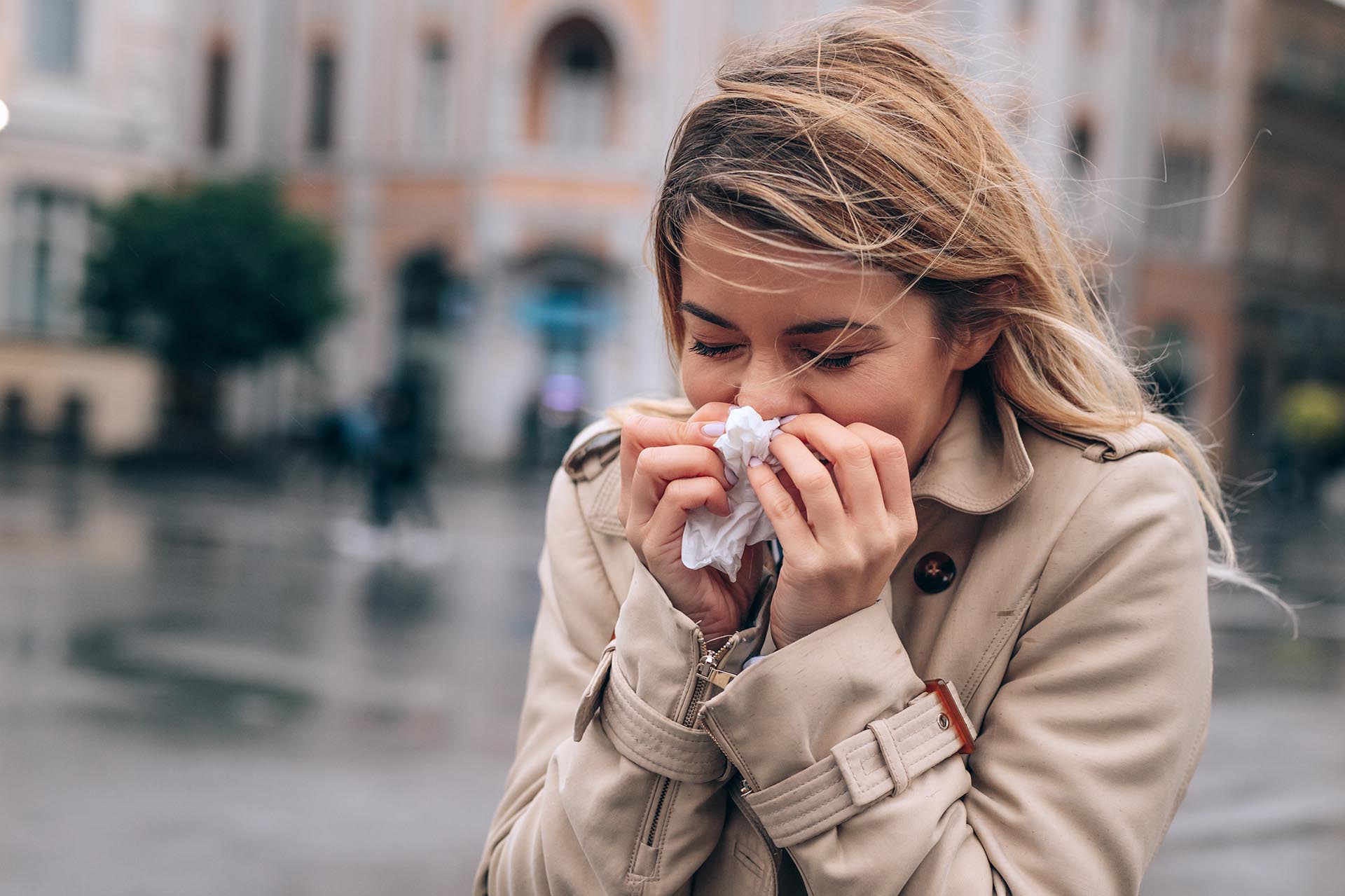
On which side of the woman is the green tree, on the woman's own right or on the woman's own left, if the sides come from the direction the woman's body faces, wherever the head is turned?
on the woman's own right

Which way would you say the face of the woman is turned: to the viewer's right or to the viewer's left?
to the viewer's left

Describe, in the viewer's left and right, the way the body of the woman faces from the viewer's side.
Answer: facing the viewer and to the left of the viewer
